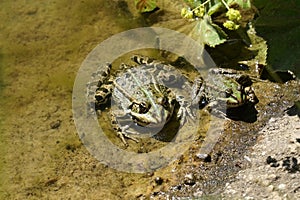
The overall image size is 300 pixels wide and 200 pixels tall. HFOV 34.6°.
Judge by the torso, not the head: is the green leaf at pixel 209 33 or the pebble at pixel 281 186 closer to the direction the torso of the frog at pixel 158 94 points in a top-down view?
the pebble

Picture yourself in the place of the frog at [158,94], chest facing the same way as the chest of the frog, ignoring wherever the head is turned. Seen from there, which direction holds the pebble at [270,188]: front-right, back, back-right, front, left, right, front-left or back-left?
front

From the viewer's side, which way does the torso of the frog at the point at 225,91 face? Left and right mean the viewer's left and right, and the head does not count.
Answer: facing the viewer and to the right of the viewer
